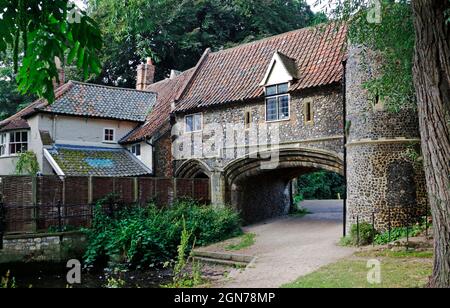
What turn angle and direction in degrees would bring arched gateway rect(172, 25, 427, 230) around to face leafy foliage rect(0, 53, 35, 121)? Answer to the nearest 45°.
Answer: approximately 90° to its right

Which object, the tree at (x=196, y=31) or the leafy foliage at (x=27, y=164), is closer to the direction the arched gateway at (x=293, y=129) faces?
the leafy foliage

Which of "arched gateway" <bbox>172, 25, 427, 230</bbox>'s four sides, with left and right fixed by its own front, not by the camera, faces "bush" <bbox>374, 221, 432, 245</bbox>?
left

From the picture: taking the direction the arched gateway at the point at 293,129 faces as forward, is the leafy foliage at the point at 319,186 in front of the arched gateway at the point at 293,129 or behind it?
behind

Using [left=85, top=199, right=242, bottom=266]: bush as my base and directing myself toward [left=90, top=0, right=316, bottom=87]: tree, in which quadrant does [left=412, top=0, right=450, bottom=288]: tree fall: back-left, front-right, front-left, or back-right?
back-right

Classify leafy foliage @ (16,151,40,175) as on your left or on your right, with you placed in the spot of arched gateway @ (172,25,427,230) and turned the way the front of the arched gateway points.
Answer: on your right

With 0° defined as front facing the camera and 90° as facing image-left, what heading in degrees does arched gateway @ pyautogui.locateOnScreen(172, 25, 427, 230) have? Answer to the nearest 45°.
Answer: approximately 45°
